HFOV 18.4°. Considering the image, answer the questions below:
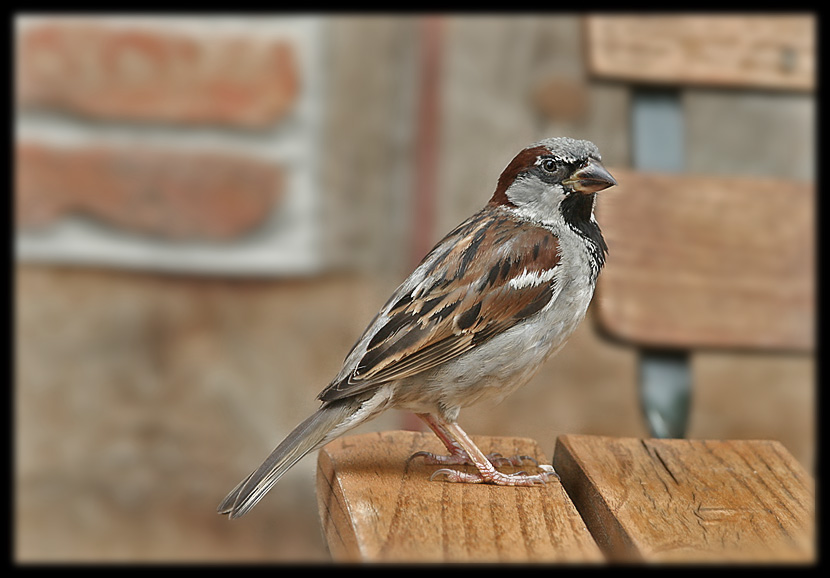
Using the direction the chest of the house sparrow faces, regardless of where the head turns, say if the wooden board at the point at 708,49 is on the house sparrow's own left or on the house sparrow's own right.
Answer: on the house sparrow's own left

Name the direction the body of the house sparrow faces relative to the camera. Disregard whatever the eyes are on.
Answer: to the viewer's right

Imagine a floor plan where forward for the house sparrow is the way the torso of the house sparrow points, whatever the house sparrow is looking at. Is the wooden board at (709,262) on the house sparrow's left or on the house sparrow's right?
on the house sparrow's left
